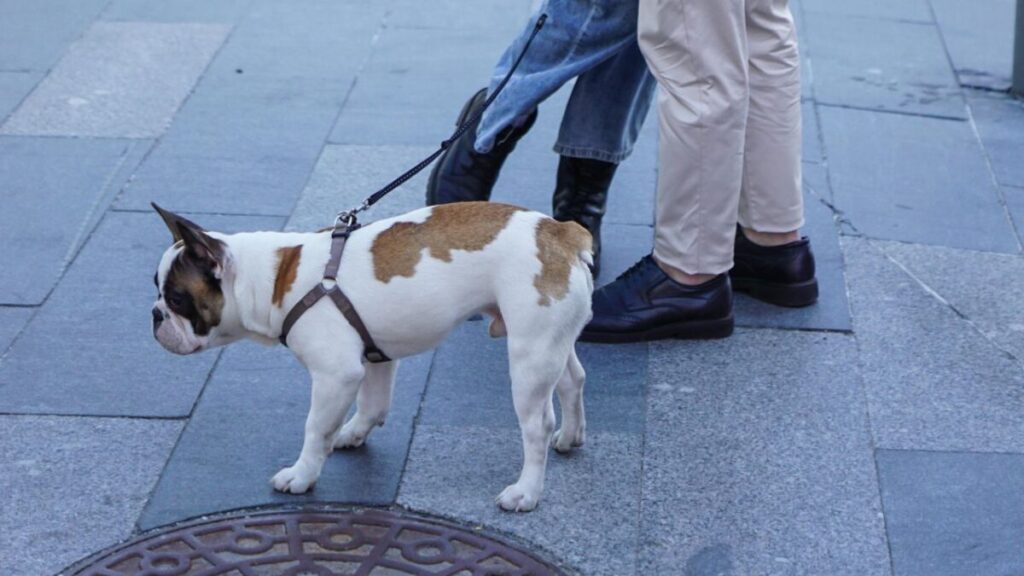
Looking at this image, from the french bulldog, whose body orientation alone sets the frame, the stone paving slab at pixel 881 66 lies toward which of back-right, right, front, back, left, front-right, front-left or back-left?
back-right

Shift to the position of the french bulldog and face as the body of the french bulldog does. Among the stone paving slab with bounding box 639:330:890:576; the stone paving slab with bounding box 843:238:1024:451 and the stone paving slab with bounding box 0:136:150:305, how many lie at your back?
2

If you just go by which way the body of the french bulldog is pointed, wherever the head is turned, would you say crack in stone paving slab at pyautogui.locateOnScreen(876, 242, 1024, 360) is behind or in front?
behind

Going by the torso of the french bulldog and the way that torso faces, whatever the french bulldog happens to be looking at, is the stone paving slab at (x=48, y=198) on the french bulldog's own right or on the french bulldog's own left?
on the french bulldog's own right

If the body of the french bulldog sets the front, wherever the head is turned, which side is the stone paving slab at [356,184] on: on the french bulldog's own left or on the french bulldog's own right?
on the french bulldog's own right

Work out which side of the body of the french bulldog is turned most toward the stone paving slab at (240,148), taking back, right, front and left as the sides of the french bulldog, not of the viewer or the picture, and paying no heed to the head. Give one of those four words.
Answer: right

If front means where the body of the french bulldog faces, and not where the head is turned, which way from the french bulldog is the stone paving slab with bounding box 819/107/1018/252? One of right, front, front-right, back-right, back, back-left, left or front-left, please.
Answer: back-right

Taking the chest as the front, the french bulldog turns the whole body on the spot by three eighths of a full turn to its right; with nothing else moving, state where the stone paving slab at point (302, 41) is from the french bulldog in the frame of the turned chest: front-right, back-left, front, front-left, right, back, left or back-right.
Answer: front-left

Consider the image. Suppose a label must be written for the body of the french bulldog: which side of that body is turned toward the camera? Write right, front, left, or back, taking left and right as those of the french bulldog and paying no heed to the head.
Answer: left

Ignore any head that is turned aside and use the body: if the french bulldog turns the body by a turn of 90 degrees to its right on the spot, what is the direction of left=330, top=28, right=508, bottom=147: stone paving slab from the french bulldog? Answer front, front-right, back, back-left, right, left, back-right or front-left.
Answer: front

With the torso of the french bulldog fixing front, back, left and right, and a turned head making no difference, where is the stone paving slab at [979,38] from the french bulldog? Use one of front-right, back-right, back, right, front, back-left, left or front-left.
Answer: back-right

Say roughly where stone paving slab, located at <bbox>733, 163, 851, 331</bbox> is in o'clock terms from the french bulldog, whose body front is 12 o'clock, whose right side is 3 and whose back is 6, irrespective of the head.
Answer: The stone paving slab is roughly at 5 o'clock from the french bulldog.
